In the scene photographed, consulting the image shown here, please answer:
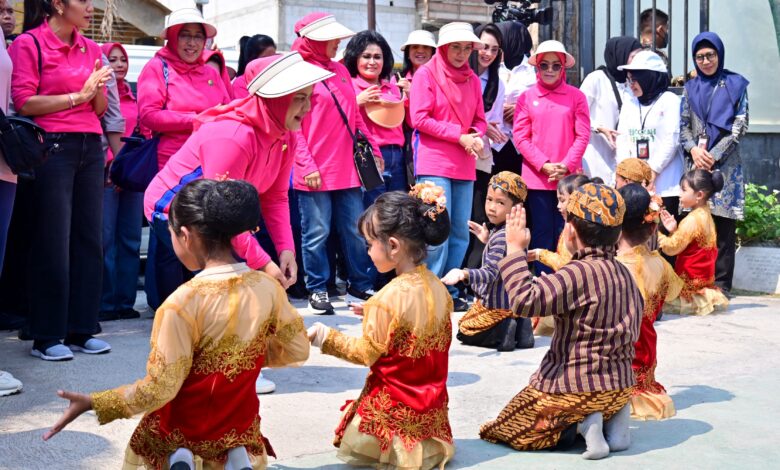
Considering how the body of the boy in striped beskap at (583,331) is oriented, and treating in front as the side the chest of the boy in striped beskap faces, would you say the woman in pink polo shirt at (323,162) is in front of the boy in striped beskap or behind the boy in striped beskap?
in front

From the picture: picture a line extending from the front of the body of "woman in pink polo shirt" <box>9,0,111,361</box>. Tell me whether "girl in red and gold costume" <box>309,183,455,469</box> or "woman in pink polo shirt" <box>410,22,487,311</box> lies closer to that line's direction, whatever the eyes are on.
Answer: the girl in red and gold costume

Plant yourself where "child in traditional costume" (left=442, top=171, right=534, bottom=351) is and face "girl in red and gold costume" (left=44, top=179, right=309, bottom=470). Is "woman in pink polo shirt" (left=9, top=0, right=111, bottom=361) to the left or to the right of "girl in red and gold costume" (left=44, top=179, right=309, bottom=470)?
right

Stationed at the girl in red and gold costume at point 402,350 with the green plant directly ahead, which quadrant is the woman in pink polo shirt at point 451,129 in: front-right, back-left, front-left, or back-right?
front-left

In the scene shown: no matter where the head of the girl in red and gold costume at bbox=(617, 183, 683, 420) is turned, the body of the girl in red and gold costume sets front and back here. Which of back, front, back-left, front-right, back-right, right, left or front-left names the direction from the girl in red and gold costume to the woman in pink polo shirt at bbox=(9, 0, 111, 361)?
left

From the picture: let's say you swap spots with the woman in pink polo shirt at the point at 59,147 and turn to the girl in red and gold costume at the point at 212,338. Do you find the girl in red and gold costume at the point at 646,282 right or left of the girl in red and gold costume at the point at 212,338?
left

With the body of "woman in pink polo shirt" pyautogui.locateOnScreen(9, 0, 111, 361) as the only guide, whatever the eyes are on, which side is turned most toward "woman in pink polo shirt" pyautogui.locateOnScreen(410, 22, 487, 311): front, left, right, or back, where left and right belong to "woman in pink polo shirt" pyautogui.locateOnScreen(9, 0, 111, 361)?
left

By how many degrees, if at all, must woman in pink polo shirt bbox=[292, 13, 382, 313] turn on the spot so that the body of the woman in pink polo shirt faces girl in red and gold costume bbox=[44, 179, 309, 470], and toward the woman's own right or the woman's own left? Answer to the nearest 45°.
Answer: approximately 45° to the woman's own right

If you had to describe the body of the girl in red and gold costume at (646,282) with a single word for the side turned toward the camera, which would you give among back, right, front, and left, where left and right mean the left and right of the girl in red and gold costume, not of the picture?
back

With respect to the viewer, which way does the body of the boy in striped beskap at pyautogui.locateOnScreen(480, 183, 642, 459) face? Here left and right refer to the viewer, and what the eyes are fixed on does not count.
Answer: facing away from the viewer and to the left of the viewer

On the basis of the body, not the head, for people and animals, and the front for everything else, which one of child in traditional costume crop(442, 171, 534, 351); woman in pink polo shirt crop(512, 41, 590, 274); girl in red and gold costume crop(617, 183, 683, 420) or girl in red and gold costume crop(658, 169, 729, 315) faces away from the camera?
girl in red and gold costume crop(617, 183, 683, 420)

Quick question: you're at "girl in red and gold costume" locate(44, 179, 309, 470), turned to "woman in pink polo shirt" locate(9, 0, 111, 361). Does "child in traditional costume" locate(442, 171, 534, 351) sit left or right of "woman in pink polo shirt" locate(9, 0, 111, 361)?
right

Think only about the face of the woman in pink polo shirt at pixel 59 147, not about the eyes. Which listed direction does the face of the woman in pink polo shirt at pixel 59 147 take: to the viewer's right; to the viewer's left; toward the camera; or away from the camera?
to the viewer's right

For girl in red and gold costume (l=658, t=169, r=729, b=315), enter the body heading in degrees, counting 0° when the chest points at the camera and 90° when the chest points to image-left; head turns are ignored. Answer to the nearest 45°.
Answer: approximately 90°

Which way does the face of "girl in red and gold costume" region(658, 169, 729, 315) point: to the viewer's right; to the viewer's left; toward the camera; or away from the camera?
to the viewer's left
